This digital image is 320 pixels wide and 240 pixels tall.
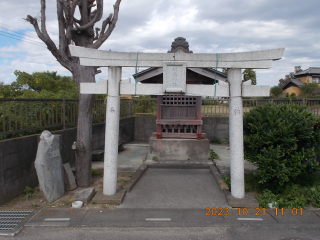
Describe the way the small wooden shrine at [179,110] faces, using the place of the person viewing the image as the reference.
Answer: facing the viewer

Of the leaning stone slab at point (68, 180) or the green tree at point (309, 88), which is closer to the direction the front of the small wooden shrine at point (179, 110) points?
the leaning stone slab

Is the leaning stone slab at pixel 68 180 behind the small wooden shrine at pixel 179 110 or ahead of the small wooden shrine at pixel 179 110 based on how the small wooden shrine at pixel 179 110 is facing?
ahead

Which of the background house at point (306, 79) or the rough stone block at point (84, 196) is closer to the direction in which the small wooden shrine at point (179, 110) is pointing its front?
the rough stone block

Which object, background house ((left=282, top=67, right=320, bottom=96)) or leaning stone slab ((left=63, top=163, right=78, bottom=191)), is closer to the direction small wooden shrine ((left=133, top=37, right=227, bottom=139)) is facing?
the leaning stone slab

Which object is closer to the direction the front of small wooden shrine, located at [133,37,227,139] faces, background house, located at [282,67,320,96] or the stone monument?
the stone monument

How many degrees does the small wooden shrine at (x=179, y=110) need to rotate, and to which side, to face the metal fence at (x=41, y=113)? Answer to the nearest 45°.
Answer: approximately 45° to its right

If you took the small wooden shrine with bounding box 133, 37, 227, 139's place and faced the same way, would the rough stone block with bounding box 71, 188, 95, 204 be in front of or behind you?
in front

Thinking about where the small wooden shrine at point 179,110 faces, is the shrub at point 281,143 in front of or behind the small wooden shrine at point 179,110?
in front

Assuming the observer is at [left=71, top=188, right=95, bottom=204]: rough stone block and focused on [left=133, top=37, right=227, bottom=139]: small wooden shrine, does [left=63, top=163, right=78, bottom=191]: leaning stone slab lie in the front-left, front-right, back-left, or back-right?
front-left

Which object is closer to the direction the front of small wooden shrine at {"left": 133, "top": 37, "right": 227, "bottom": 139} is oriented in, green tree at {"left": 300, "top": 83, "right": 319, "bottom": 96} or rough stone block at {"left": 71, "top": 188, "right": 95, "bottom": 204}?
the rough stone block
